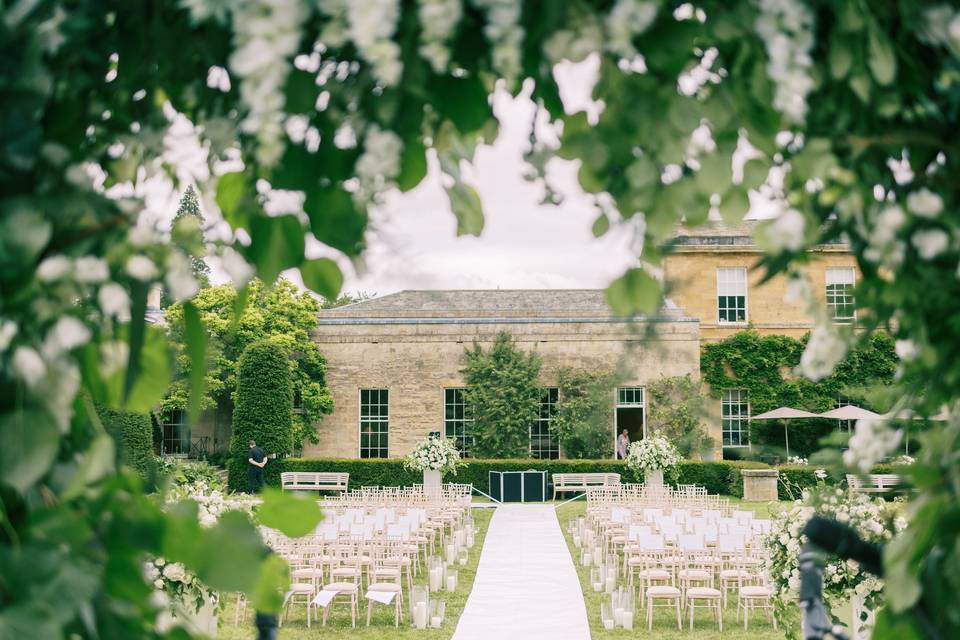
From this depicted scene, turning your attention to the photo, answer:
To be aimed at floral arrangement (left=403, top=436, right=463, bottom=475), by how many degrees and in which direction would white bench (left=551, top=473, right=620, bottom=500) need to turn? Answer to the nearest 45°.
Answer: approximately 45° to its right

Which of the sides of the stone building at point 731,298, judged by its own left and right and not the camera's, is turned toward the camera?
front

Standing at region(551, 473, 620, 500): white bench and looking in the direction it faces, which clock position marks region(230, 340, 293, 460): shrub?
The shrub is roughly at 3 o'clock from the white bench.

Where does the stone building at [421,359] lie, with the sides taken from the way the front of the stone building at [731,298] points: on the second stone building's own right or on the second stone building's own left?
on the second stone building's own right

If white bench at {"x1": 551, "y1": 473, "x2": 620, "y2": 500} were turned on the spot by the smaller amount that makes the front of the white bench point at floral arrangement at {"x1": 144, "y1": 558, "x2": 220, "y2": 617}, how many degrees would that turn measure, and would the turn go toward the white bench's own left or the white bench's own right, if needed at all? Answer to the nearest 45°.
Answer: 0° — it already faces it

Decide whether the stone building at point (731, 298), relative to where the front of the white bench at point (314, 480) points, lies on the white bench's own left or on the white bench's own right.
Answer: on the white bench's own left

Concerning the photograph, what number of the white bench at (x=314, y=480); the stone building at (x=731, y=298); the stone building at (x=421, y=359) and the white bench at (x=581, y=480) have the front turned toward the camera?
4

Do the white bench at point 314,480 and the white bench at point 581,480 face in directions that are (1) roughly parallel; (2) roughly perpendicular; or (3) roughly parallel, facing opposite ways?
roughly parallel

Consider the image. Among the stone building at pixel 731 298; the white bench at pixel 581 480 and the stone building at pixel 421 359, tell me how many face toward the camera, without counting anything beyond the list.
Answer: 3

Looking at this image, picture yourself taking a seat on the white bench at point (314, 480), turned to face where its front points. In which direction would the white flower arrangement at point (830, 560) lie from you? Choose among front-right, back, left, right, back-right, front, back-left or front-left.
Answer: front

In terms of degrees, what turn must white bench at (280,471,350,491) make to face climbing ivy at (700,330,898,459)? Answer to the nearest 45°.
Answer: approximately 90° to its left

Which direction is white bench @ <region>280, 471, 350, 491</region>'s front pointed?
toward the camera

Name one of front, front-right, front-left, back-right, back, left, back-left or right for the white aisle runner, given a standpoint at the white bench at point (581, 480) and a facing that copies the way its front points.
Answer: front
